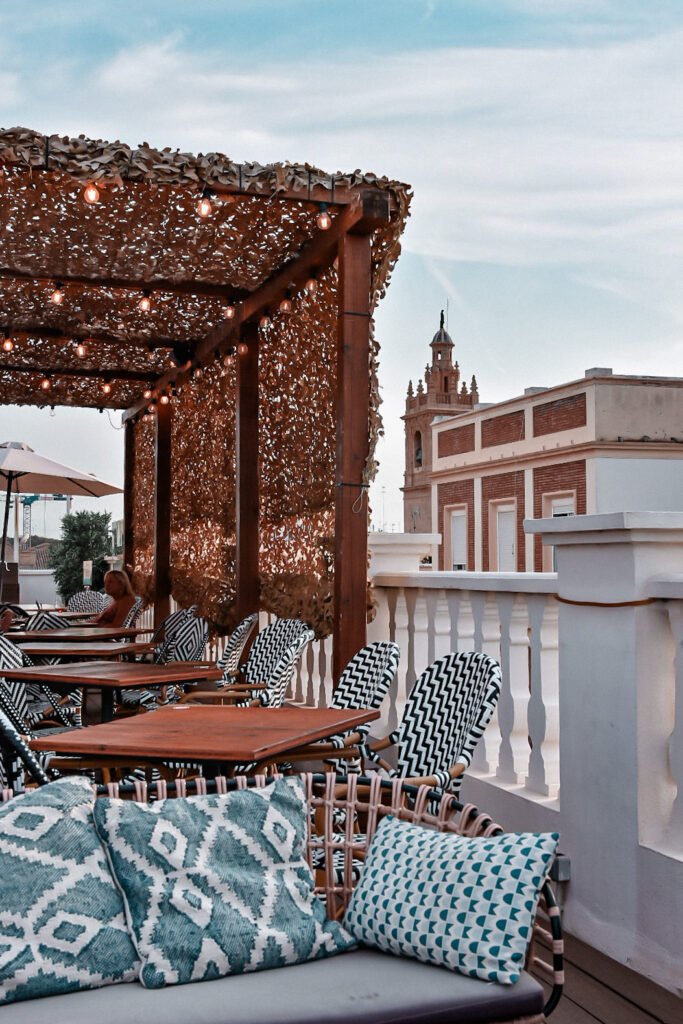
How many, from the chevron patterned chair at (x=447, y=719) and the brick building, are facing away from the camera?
0

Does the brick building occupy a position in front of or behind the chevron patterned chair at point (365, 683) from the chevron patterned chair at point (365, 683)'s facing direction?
behind

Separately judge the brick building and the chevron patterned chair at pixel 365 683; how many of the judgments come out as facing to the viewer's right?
0

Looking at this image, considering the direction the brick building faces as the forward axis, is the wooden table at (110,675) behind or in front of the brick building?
in front

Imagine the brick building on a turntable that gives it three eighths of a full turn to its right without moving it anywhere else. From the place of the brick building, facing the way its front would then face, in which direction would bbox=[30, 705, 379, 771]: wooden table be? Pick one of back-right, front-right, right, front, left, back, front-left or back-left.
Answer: back

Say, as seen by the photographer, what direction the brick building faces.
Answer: facing the viewer and to the left of the viewer
